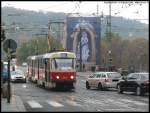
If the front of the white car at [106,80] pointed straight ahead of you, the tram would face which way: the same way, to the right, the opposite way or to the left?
the opposite way

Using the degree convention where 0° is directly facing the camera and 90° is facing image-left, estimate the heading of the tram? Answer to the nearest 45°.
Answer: approximately 315°

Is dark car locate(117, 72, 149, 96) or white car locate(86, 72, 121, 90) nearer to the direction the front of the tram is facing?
the dark car

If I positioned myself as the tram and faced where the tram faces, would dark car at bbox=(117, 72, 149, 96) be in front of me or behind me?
in front

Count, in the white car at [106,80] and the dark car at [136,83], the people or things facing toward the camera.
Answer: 0

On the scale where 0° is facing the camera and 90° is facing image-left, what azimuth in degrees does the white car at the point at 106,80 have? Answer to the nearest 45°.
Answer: approximately 135°

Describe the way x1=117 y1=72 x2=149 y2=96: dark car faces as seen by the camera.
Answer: facing away from the viewer and to the left of the viewer

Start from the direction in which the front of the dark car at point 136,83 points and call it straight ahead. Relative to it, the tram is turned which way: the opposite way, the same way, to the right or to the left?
the opposite way

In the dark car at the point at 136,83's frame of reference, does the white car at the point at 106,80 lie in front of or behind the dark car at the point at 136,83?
in front

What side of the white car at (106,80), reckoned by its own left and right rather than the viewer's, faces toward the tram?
front

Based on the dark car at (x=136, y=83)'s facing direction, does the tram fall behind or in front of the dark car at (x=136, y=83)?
in front
